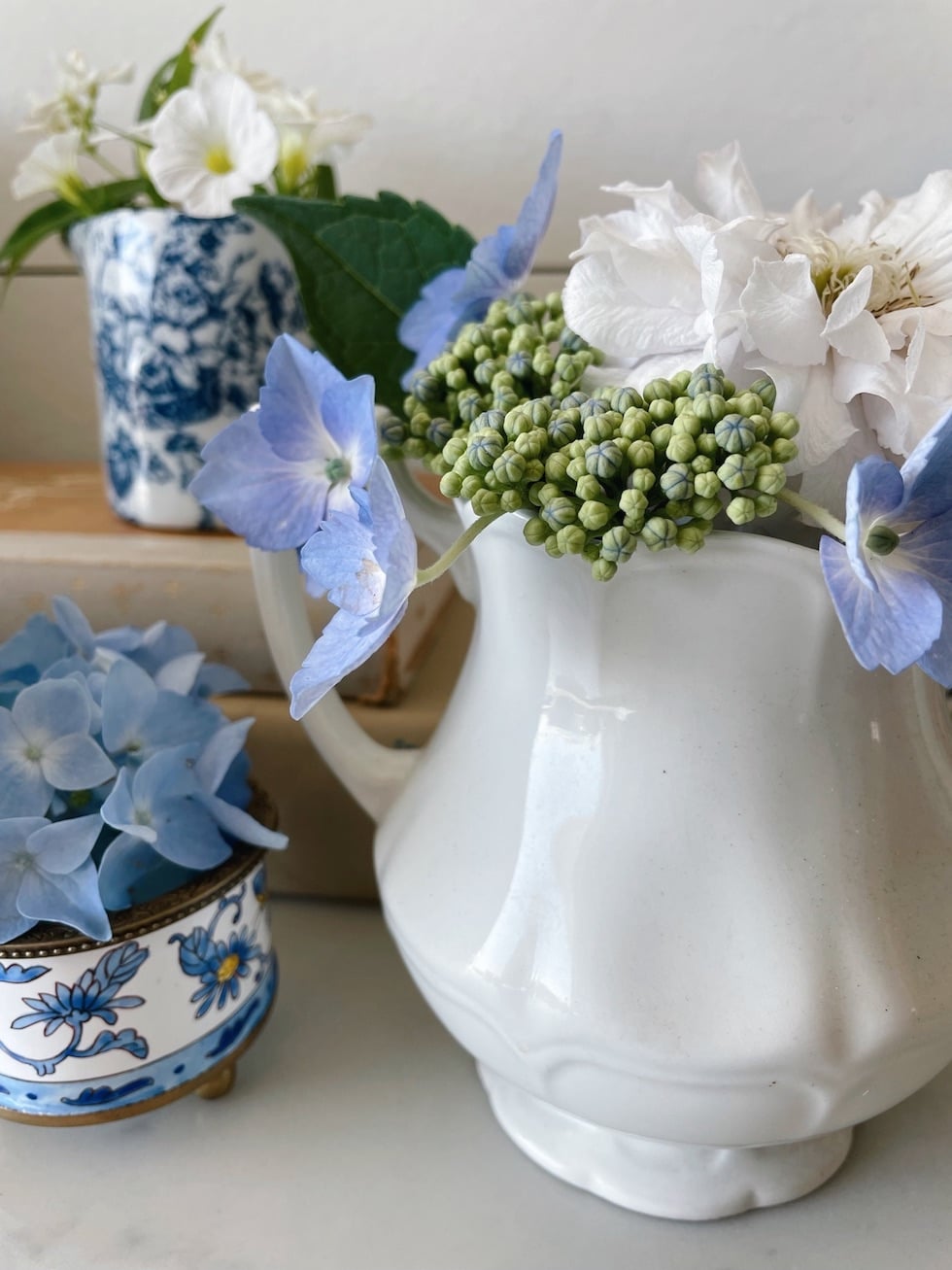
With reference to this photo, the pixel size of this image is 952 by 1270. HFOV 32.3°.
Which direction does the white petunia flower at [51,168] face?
to the viewer's left

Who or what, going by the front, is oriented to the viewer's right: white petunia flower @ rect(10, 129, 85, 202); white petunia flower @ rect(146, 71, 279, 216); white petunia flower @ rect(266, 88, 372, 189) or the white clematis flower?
white petunia flower @ rect(266, 88, 372, 189)

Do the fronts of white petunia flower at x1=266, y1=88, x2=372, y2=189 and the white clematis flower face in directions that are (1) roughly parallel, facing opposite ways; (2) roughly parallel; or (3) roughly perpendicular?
roughly perpendicular

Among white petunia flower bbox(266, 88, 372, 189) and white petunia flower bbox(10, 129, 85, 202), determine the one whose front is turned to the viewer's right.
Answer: white petunia flower bbox(266, 88, 372, 189)

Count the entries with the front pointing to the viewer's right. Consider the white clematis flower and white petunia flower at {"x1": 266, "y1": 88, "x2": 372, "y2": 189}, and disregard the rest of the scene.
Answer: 1

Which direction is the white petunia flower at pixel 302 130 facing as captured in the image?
to the viewer's right

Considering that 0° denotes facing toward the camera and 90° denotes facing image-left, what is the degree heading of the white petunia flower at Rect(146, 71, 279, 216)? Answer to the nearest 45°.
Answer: approximately 0°

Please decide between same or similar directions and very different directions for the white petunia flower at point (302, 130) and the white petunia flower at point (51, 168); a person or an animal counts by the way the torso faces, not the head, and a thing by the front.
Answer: very different directions

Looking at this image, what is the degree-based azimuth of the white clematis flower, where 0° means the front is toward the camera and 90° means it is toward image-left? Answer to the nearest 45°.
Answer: approximately 0°
